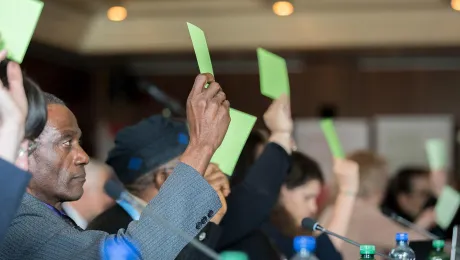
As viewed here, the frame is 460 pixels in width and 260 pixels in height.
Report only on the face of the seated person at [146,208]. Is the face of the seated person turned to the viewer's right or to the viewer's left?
to the viewer's right

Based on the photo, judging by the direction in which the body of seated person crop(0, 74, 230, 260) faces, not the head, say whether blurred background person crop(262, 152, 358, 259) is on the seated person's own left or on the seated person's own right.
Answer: on the seated person's own left

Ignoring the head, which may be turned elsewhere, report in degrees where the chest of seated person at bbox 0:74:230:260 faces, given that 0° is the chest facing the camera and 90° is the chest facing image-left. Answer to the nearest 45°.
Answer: approximately 270°

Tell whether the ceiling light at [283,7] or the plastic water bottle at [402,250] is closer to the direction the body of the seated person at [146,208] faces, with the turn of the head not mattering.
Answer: the plastic water bottle

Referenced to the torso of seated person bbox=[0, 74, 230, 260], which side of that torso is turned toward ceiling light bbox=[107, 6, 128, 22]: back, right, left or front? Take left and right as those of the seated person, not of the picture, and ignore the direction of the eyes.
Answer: left

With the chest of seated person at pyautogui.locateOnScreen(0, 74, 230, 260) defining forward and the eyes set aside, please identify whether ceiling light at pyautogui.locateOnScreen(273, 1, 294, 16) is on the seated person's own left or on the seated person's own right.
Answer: on the seated person's own left

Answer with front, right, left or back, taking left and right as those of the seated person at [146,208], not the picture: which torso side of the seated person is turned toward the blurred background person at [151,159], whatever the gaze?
left
